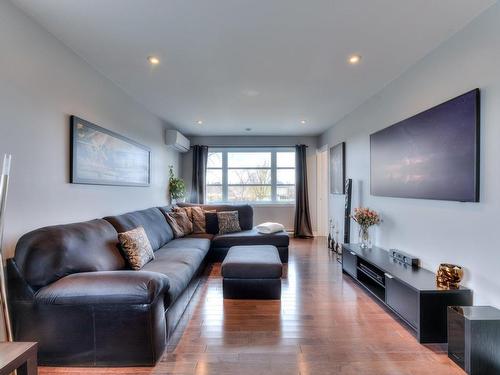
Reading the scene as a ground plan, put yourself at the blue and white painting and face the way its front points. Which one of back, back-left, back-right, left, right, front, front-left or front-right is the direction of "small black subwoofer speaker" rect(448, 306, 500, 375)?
front

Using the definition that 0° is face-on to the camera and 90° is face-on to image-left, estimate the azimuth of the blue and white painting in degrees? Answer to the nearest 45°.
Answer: approximately 315°

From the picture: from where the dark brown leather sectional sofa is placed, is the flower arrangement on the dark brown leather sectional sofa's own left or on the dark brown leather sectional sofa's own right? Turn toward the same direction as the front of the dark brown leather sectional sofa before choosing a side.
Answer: on the dark brown leather sectional sofa's own left

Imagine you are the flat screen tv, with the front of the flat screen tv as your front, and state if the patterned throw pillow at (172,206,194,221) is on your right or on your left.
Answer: on your right

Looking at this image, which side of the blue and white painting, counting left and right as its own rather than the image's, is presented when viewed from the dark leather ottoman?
front

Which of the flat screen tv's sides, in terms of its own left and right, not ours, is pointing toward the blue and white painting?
front

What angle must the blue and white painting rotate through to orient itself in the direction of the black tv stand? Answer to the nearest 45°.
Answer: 0° — it already faces it

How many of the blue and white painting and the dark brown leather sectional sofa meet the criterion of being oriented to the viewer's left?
0

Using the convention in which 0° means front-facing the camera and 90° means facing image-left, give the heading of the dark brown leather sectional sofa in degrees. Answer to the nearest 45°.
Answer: approximately 315°

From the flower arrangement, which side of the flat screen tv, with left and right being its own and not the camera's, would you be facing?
right

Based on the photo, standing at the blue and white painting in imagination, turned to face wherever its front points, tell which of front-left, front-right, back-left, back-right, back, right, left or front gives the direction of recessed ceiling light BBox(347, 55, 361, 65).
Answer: front

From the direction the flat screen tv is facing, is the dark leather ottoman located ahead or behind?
ahead

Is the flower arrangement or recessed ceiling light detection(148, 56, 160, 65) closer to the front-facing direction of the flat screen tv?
the recessed ceiling light
